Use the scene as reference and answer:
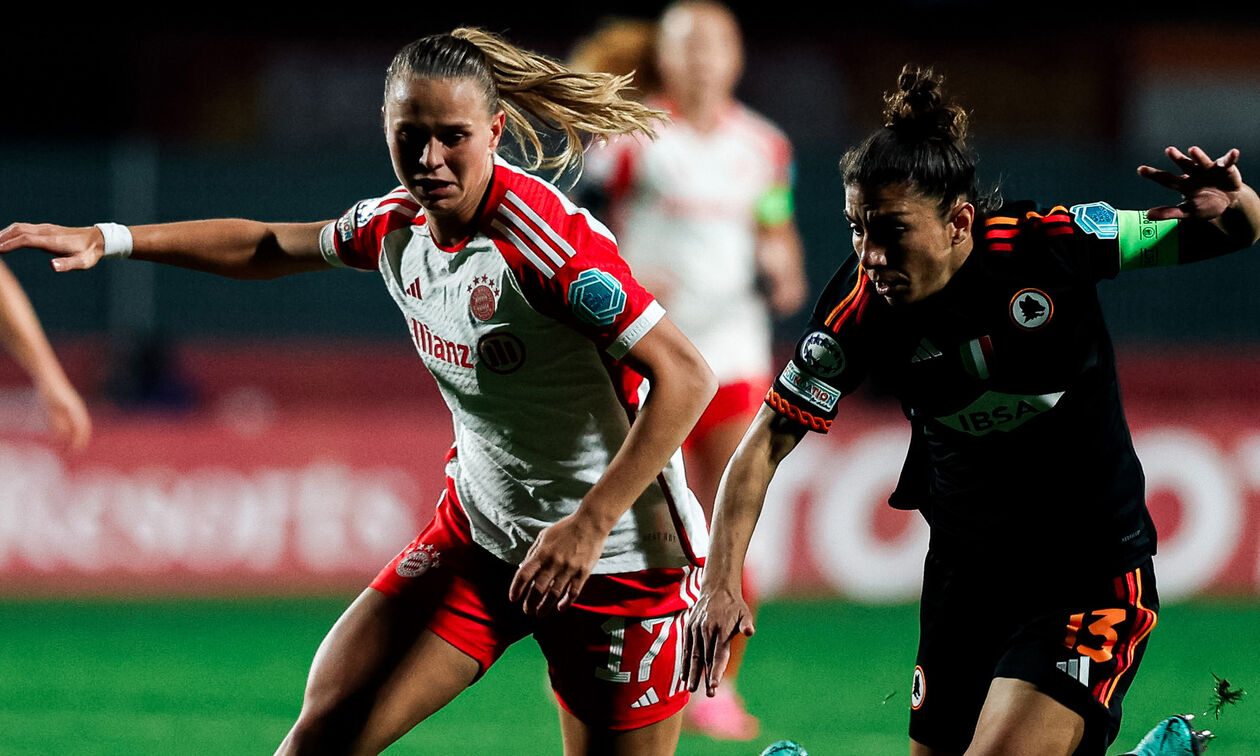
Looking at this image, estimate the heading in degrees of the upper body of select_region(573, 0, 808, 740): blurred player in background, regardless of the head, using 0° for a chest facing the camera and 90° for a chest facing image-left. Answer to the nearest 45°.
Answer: approximately 0°

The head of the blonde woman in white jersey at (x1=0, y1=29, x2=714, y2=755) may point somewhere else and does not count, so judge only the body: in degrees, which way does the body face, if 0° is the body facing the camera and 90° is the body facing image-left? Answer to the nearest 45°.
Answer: approximately 45°

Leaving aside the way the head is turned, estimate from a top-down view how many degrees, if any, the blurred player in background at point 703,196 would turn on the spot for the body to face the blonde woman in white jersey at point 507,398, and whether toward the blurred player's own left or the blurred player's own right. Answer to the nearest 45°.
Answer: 0° — they already face them

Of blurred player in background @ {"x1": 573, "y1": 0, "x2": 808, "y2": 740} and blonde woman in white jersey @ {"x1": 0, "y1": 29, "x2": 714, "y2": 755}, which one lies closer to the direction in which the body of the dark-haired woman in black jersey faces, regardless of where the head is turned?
the blonde woman in white jersey

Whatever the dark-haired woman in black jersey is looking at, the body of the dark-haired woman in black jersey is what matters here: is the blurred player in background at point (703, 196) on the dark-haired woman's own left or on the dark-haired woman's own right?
on the dark-haired woman's own right

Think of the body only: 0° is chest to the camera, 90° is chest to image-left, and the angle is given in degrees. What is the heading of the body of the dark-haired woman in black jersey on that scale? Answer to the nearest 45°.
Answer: approximately 45°

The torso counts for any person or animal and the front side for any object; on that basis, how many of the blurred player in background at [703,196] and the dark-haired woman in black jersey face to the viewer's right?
0

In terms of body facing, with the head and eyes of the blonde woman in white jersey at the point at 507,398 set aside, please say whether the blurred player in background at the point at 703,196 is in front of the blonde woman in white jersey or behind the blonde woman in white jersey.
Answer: behind

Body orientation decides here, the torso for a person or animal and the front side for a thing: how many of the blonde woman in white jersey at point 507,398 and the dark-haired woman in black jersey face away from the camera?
0

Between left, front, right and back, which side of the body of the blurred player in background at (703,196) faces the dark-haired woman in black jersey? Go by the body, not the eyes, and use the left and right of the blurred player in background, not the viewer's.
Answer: front
